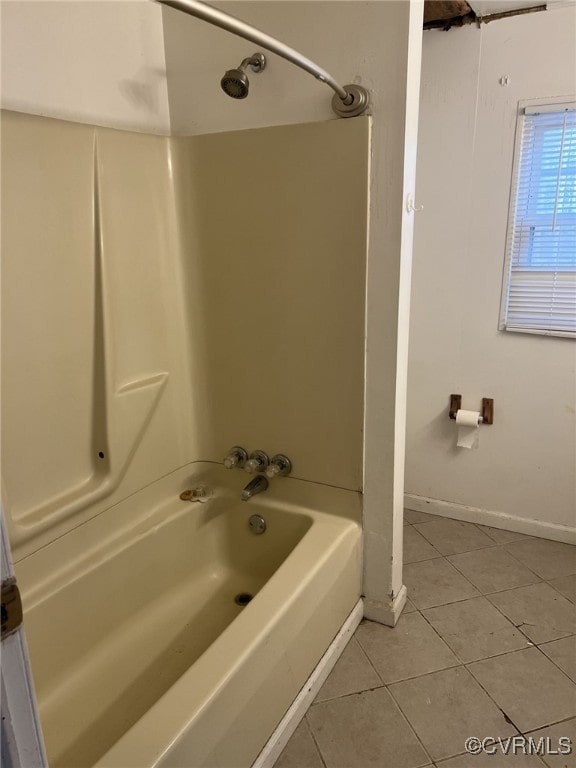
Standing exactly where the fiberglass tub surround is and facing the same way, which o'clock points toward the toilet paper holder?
The toilet paper holder is roughly at 10 o'clock from the fiberglass tub surround.

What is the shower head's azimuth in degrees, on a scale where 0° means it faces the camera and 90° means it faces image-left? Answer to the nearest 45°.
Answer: approximately 45°

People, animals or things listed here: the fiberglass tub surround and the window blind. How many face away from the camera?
0

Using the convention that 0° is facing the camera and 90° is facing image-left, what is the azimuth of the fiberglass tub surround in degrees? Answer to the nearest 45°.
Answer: approximately 315°

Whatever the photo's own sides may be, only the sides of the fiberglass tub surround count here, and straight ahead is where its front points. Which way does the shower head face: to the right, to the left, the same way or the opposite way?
to the right

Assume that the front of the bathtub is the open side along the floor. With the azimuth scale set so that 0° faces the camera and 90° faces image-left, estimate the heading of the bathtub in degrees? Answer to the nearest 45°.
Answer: approximately 315°
